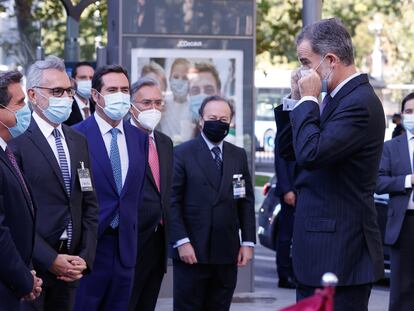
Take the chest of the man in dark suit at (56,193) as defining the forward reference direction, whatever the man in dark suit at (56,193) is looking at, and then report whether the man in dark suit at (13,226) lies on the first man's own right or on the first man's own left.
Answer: on the first man's own right

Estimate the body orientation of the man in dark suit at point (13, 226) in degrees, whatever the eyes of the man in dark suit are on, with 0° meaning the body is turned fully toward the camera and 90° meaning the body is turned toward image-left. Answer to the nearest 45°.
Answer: approximately 270°

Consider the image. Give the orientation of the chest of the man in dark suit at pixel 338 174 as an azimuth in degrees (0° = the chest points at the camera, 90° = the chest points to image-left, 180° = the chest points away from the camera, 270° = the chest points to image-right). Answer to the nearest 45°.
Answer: approximately 90°

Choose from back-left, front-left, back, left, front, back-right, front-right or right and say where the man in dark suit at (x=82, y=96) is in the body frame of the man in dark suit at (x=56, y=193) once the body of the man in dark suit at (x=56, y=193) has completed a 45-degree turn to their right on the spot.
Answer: back

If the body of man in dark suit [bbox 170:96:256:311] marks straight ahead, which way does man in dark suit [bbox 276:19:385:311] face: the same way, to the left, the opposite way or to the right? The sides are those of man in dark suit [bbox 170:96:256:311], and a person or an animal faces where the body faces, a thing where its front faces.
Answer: to the right

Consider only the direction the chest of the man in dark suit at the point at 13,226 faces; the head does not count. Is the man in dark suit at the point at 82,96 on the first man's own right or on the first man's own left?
on the first man's own left

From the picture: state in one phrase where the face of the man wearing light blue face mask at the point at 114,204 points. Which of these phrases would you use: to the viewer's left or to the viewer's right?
to the viewer's right

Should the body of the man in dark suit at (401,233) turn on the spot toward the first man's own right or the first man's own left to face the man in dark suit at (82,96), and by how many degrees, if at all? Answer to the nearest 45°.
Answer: approximately 90° to the first man's own right
